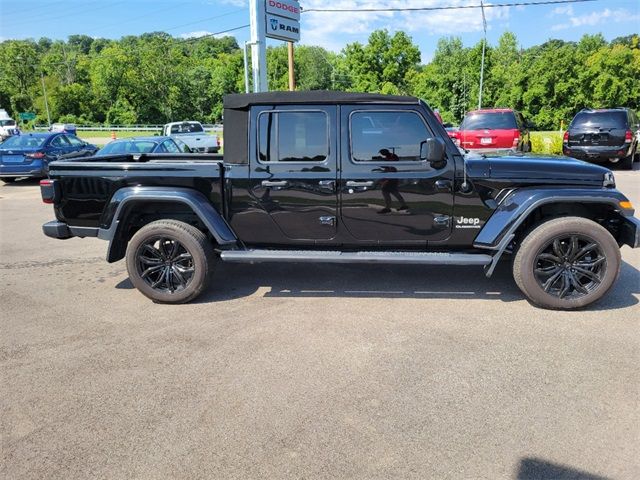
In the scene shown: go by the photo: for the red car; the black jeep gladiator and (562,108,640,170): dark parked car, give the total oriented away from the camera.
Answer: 2

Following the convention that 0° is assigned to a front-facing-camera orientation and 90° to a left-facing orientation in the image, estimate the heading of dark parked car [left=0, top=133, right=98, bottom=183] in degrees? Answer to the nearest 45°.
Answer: approximately 225°

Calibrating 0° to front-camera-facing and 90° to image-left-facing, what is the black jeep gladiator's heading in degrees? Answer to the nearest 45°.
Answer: approximately 270°

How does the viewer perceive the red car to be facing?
facing away from the viewer

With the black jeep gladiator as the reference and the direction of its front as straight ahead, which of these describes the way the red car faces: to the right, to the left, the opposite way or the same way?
to the left

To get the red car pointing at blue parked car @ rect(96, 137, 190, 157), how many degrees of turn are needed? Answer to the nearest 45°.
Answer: approximately 135° to its left

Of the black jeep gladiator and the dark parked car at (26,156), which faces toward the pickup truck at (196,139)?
the dark parked car

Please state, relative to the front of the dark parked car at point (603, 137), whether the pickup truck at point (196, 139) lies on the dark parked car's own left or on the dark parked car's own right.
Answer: on the dark parked car's own left

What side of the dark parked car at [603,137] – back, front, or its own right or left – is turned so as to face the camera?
back

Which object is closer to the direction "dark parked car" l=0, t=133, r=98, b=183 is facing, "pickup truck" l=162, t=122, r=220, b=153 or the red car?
the pickup truck

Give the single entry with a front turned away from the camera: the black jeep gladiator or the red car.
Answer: the red car

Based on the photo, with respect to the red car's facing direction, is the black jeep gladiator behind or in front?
behind

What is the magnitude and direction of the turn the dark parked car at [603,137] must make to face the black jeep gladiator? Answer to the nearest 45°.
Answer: approximately 180°

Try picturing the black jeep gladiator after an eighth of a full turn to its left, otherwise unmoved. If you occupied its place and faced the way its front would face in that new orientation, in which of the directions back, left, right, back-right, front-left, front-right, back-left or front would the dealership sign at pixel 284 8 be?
front-left
